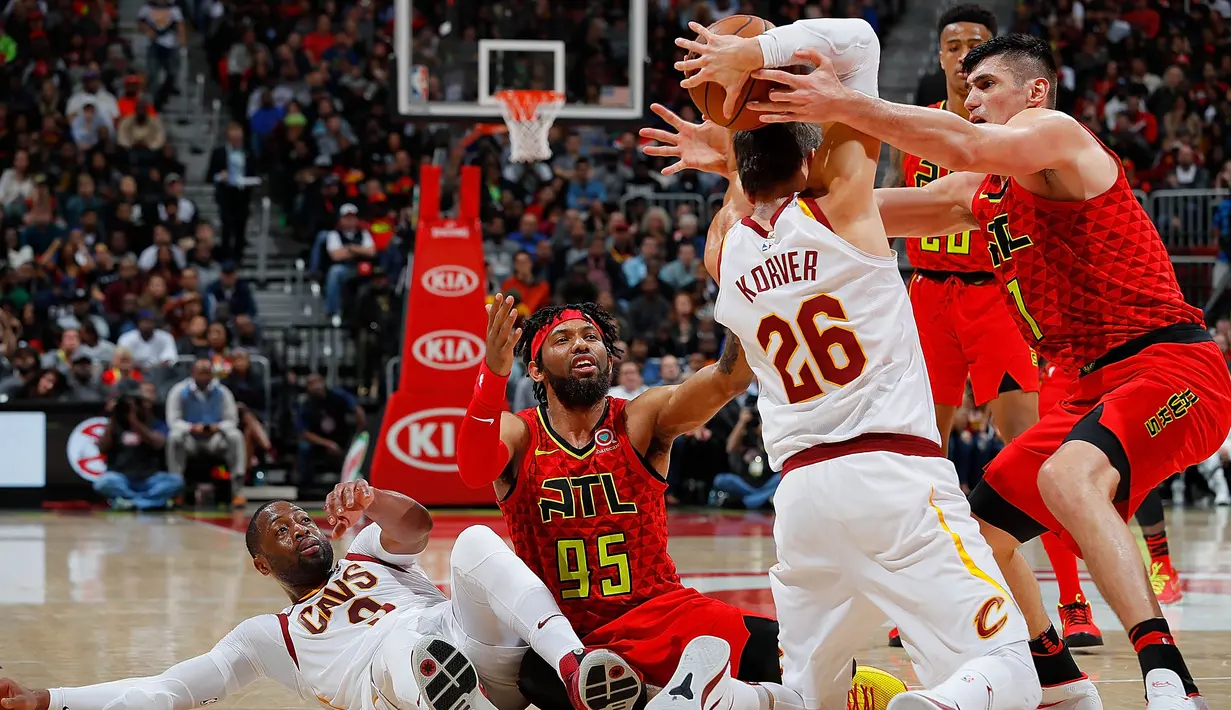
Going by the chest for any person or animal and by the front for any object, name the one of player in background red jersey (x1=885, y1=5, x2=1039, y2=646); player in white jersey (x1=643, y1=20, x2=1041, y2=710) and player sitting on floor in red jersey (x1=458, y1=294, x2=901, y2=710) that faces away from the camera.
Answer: the player in white jersey

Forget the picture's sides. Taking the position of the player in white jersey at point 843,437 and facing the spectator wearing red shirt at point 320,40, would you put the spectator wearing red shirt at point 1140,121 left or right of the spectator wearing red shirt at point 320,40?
right

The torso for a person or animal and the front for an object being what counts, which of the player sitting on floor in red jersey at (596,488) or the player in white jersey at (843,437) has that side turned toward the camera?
the player sitting on floor in red jersey

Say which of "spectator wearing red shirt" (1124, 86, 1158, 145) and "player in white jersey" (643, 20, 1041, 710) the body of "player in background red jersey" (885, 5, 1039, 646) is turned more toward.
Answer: the player in white jersey

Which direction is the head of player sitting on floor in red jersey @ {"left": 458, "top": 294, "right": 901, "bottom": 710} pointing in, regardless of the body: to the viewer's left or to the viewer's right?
to the viewer's right

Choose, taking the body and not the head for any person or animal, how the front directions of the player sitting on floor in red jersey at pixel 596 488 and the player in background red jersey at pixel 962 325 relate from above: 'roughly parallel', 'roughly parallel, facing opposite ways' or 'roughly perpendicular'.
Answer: roughly parallel

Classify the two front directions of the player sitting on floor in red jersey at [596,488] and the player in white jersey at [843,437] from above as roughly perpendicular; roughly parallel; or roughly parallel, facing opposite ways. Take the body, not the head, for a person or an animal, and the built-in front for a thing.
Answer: roughly parallel, facing opposite ways

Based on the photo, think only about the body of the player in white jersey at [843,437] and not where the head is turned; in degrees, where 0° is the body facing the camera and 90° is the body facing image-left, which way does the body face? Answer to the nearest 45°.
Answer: approximately 180°

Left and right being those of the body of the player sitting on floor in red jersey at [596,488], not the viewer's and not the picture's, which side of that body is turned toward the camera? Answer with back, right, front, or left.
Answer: front

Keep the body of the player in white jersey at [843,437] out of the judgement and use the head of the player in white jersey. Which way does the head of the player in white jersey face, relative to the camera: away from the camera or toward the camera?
away from the camera

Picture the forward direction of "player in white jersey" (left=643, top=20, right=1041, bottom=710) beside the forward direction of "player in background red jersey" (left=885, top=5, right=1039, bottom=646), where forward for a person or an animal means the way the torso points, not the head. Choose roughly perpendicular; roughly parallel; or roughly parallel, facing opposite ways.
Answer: roughly parallel, facing opposite ways

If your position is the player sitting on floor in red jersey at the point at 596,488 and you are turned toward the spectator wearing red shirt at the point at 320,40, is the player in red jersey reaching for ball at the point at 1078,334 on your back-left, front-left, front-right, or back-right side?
back-right

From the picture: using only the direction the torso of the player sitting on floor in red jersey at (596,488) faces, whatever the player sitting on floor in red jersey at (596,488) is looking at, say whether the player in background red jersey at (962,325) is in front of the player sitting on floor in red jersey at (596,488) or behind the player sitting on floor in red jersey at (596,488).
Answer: behind

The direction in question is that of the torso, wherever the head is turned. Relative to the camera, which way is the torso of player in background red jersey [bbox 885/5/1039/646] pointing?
toward the camera

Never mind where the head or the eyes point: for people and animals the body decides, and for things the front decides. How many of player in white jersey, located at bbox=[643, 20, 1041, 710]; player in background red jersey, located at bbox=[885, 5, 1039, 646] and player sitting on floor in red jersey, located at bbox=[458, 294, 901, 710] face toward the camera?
2

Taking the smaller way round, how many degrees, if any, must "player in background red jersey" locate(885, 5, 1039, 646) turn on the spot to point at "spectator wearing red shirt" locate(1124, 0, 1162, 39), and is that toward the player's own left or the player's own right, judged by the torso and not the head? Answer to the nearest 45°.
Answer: approximately 180°

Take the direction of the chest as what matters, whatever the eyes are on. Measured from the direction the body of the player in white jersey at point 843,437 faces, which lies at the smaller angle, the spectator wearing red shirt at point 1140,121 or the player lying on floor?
the spectator wearing red shirt
